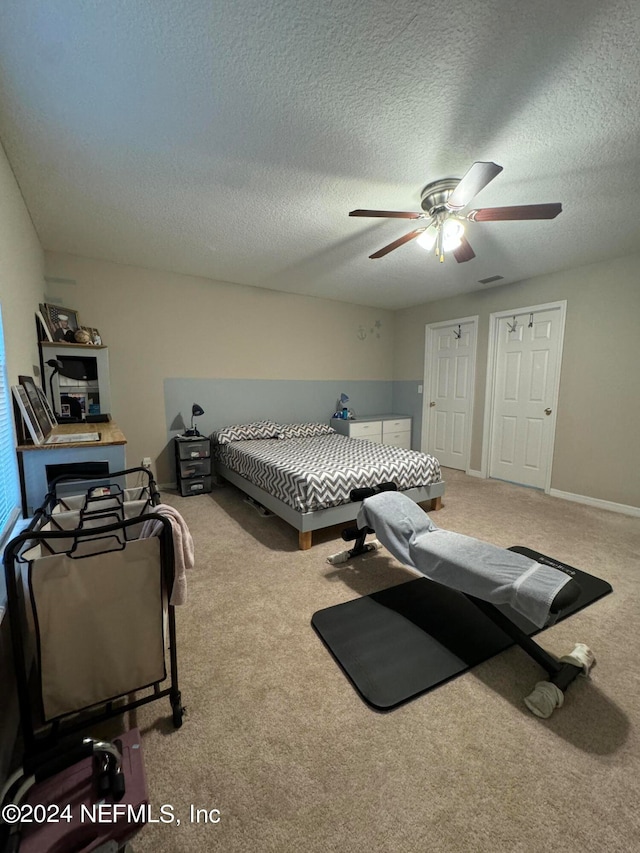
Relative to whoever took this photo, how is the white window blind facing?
facing to the right of the viewer

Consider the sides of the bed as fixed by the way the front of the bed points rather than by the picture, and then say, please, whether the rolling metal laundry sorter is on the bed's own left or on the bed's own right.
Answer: on the bed's own right

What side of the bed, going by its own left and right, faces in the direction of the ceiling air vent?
left

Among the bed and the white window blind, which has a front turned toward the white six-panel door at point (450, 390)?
the white window blind

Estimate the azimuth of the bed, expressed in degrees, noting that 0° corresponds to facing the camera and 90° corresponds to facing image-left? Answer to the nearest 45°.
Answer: approximately 315°

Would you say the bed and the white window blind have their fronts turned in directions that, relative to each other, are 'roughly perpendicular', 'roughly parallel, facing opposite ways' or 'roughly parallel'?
roughly perpendicular

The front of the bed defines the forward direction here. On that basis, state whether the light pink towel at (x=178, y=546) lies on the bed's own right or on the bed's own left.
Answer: on the bed's own right

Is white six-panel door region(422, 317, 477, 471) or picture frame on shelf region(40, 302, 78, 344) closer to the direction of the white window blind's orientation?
the white six-panel door

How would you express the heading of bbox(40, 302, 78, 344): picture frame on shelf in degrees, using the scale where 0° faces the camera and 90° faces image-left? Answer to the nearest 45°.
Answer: approximately 315°

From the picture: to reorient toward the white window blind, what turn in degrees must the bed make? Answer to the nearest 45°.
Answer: approximately 90° to its right

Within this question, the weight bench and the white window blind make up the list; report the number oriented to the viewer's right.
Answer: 1
